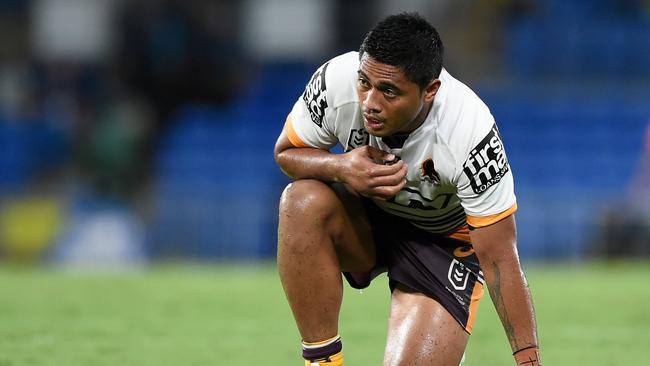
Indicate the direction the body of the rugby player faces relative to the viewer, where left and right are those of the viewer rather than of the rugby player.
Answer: facing the viewer and to the left of the viewer

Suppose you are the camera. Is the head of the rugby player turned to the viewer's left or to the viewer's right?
to the viewer's left
